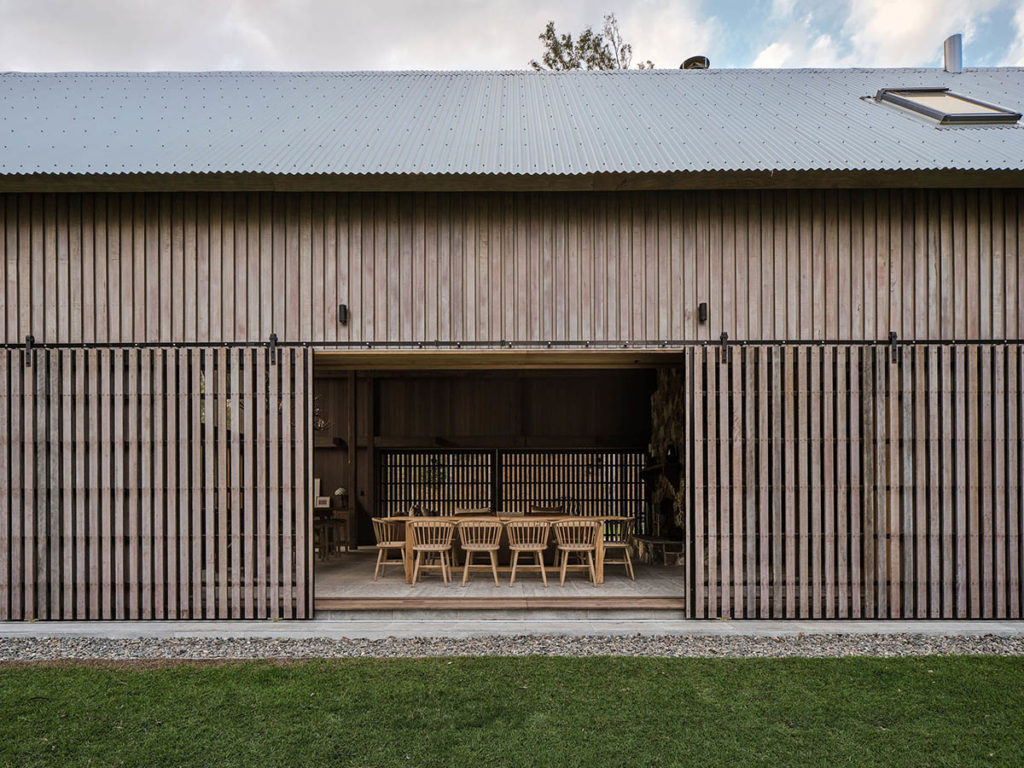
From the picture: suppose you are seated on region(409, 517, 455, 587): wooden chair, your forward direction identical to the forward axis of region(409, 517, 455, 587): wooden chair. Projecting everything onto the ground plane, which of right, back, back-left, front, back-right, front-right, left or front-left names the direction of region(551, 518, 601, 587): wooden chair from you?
right

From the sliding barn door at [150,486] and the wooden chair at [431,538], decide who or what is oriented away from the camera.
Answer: the wooden chair

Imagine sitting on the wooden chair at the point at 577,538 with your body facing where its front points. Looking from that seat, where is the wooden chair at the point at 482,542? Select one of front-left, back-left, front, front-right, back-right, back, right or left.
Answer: left

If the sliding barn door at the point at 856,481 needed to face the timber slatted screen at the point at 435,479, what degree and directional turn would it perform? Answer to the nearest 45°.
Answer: approximately 135° to its right

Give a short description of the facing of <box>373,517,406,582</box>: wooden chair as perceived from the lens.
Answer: facing away from the viewer and to the right of the viewer

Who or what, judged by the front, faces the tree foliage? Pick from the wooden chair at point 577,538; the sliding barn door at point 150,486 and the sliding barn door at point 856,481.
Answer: the wooden chair

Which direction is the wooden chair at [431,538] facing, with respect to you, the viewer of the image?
facing away from the viewer

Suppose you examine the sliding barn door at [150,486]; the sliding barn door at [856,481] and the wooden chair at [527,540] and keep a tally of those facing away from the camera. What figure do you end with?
1

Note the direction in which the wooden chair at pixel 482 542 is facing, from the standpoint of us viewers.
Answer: facing away from the viewer

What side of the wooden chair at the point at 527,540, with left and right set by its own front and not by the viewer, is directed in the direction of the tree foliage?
front

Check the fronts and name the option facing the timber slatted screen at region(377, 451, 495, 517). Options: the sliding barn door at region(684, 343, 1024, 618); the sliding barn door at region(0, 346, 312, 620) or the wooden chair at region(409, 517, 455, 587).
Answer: the wooden chair

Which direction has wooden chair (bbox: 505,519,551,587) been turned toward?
away from the camera

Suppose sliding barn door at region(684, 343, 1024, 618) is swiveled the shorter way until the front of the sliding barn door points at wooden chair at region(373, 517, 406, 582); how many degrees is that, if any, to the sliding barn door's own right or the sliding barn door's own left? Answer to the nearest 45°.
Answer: approximately 90° to the sliding barn door's own right
